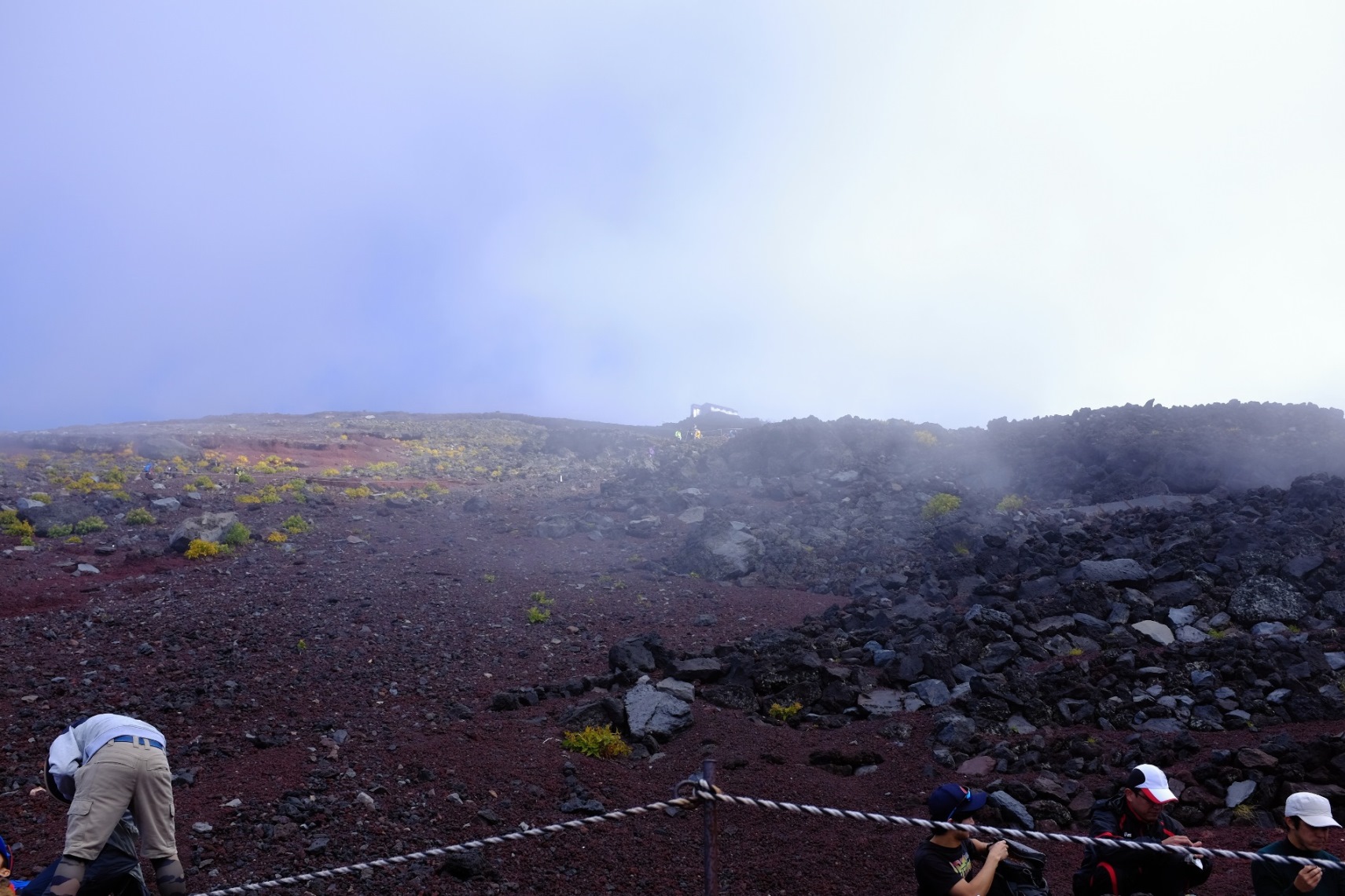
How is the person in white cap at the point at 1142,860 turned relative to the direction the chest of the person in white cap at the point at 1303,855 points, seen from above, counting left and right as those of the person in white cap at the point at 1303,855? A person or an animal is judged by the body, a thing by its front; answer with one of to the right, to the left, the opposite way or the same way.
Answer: the same way

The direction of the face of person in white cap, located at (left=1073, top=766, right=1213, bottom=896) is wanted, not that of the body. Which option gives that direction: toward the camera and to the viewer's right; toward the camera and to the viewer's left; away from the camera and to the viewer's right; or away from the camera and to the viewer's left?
toward the camera and to the viewer's right

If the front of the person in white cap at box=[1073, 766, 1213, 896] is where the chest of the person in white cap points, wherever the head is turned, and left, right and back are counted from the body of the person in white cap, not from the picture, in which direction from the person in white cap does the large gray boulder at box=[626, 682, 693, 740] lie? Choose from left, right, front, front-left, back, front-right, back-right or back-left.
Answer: back

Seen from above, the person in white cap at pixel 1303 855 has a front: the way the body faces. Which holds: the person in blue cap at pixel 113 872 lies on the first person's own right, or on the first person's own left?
on the first person's own right

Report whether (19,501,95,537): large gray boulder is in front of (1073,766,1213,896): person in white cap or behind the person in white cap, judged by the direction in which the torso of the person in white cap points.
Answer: behind

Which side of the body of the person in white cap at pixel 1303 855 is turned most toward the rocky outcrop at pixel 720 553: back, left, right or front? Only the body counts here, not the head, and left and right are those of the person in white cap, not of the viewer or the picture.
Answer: back

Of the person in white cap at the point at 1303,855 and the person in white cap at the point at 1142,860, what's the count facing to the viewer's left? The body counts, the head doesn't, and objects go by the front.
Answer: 0

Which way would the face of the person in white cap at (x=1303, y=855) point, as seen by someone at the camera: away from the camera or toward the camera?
toward the camera

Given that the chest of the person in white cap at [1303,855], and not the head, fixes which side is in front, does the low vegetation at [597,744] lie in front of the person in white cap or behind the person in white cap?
behind

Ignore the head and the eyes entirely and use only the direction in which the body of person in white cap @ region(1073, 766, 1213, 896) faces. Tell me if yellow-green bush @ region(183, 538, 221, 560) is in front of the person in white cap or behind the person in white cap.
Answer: behind

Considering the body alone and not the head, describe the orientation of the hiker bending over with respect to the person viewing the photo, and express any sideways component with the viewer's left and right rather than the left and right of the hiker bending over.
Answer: facing away from the viewer and to the left of the viewer

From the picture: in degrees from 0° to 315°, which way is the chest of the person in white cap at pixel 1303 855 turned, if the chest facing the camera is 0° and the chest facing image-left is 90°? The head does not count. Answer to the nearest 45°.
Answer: approximately 315°

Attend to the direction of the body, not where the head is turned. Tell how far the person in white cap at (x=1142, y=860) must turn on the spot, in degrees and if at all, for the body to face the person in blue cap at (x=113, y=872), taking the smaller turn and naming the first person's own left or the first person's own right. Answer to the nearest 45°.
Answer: approximately 90° to the first person's own right
